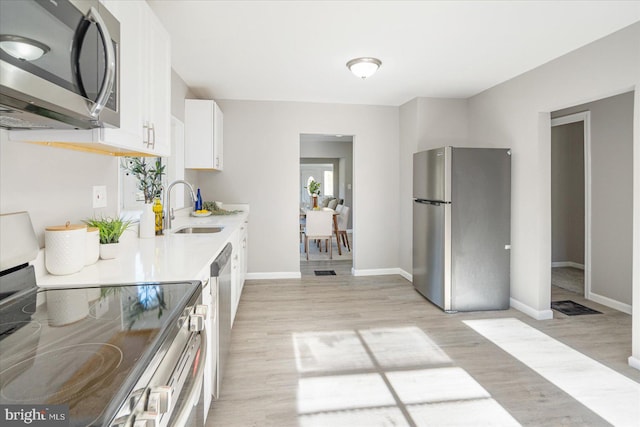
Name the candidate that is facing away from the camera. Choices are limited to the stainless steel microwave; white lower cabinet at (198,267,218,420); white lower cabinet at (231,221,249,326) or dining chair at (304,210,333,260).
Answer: the dining chair

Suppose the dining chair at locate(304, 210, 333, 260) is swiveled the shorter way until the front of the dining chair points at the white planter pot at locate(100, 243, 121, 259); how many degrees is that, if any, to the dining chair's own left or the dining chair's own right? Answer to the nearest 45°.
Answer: approximately 180°

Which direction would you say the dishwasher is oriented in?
to the viewer's right

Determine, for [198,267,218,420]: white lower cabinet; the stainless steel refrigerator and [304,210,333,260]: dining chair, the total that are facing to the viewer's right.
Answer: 1

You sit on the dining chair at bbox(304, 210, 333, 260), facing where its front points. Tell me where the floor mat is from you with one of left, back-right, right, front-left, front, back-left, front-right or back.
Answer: back-right

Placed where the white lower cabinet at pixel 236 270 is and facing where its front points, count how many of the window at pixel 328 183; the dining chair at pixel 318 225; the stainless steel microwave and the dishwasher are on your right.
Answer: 2

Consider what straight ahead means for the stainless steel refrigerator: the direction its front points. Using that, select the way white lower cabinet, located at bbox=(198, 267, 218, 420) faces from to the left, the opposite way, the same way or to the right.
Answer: the opposite way

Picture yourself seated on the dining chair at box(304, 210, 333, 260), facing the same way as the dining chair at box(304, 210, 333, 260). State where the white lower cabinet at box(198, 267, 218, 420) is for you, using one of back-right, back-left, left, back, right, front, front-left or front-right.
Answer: back

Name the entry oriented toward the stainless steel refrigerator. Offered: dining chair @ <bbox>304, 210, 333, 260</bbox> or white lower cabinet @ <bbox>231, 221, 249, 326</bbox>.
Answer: the white lower cabinet

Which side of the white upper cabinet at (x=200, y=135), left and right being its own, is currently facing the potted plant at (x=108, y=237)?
right

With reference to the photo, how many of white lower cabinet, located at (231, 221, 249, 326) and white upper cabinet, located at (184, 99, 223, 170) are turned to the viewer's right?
2

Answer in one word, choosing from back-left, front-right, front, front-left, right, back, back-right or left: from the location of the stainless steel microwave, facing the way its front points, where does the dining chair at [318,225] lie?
left

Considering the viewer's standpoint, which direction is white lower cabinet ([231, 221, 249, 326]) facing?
facing to the right of the viewer

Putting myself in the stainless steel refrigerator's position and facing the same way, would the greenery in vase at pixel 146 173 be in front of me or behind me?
in front

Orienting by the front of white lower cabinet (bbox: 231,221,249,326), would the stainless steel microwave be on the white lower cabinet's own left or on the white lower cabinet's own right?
on the white lower cabinet's own right

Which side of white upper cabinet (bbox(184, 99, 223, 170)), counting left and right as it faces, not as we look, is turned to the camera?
right
